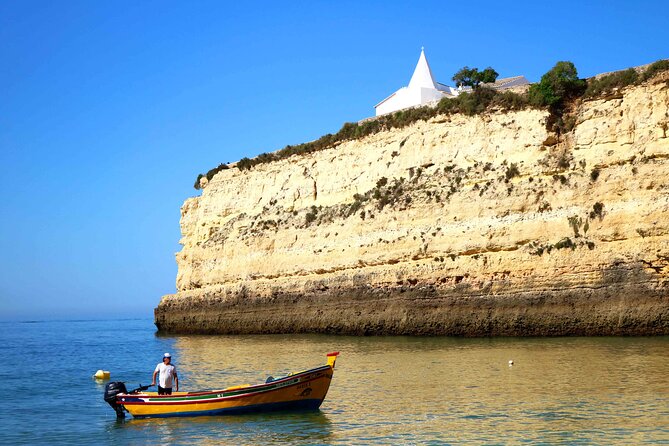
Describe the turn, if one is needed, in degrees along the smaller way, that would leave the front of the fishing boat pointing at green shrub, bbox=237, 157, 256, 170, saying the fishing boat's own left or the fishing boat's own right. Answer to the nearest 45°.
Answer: approximately 90° to the fishing boat's own left

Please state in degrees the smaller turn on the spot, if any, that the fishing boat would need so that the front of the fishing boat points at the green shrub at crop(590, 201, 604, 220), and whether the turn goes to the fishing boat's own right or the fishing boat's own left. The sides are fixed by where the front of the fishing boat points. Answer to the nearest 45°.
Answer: approximately 45° to the fishing boat's own left

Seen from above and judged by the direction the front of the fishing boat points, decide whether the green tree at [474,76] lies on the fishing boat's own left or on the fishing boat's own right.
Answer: on the fishing boat's own left

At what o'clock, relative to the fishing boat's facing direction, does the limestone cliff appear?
The limestone cliff is roughly at 10 o'clock from the fishing boat.

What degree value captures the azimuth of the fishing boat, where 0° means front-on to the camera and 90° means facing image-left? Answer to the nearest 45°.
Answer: approximately 270°

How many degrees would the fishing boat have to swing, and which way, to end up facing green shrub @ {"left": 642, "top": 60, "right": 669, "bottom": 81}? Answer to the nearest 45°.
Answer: approximately 45° to its left

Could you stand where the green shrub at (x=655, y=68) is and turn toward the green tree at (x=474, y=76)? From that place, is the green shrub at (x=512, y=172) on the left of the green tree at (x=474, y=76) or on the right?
left

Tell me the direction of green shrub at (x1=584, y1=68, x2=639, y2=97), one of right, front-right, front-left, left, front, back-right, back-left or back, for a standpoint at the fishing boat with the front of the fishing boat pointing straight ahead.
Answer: front-left

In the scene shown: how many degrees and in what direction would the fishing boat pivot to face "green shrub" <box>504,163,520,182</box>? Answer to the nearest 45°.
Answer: approximately 45° to its left
